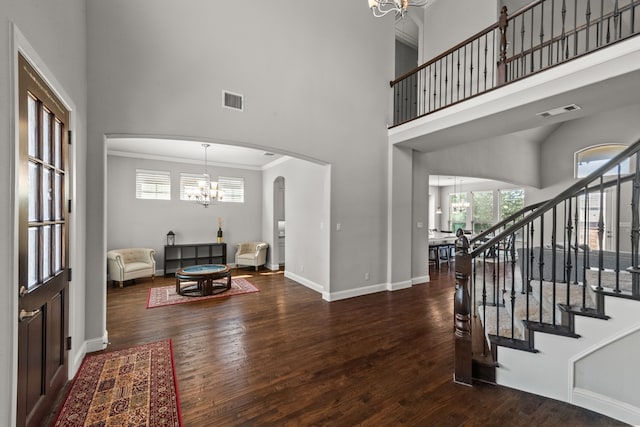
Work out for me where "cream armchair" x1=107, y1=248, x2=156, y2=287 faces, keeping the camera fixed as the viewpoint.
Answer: facing the viewer and to the right of the viewer

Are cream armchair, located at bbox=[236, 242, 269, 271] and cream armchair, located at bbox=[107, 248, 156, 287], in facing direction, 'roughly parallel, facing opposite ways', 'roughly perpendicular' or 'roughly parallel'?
roughly perpendicular

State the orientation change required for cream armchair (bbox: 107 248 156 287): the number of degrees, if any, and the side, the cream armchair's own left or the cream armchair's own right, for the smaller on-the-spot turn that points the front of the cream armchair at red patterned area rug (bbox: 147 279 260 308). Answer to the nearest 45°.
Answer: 0° — it already faces it

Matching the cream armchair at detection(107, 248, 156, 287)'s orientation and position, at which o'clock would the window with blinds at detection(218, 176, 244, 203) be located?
The window with blinds is roughly at 10 o'clock from the cream armchair.

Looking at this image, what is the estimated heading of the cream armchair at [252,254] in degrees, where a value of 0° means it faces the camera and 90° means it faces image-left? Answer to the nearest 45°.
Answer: approximately 45°

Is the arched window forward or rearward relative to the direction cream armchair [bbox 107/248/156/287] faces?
forward

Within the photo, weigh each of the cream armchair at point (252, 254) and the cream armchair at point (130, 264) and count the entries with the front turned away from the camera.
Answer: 0

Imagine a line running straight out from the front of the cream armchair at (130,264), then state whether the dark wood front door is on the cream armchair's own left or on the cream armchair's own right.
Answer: on the cream armchair's own right
